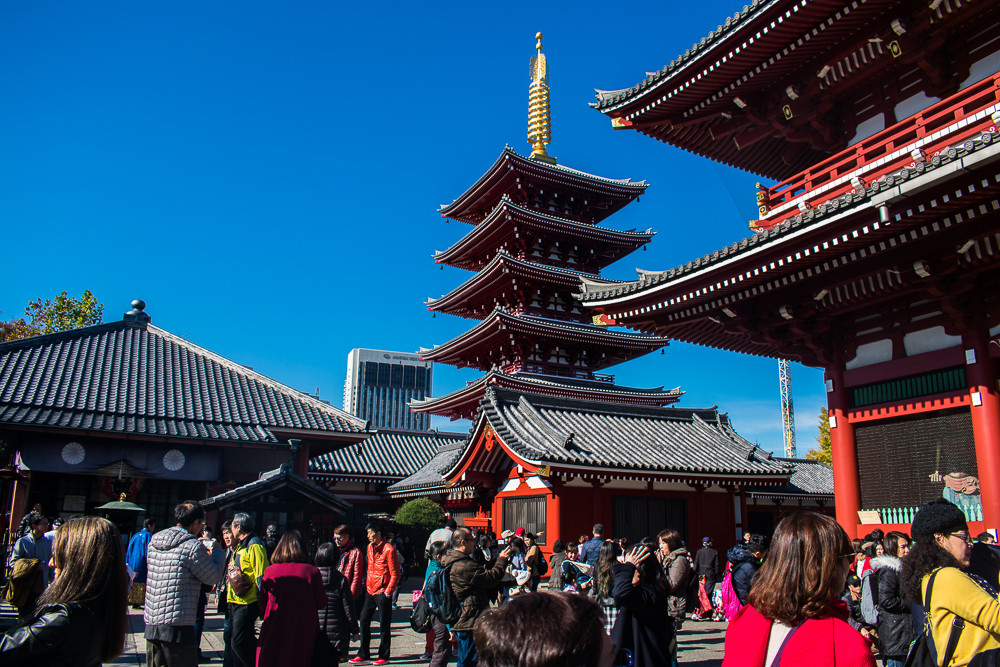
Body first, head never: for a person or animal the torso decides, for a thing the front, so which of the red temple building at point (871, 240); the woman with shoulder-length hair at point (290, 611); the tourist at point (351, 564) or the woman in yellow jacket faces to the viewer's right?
the woman in yellow jacket

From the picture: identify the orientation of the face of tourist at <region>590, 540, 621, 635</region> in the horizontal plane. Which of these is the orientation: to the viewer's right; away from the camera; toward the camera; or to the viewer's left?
away from the camera

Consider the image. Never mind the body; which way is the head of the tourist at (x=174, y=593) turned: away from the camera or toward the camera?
away from the camera

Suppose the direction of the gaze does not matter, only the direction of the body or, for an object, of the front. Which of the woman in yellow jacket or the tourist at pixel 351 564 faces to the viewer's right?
the woman in yellow jacket

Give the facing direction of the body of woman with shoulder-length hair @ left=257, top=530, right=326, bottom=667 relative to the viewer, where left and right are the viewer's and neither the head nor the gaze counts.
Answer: facing away from the viewer

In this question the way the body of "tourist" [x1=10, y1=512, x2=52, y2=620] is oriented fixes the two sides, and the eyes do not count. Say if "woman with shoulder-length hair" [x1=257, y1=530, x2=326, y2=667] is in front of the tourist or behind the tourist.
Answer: in front

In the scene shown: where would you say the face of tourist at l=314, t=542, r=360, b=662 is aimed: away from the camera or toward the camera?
away from the camera

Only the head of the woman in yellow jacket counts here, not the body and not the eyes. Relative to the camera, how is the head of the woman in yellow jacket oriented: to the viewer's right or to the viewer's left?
to the viewer's right

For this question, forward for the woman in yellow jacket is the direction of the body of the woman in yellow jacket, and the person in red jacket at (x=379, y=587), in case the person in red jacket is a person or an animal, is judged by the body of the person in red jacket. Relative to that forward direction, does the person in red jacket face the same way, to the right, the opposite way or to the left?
to the right

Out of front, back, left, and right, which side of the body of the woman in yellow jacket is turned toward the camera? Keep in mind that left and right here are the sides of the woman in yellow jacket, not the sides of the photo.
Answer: right
